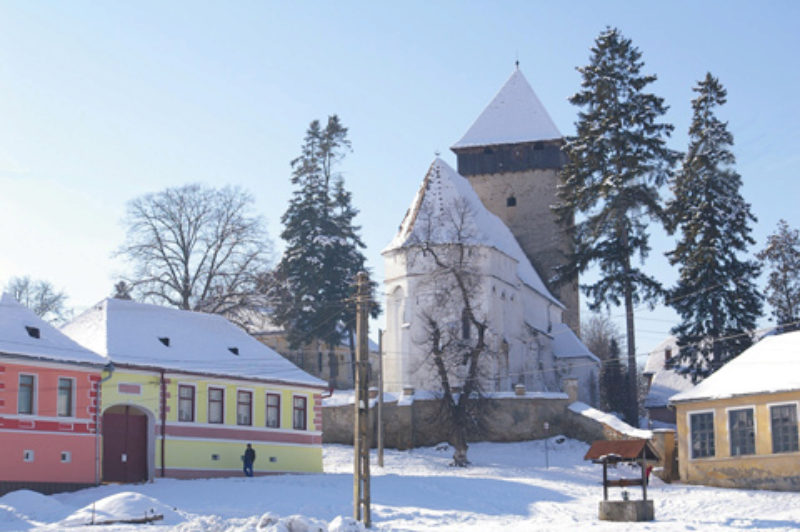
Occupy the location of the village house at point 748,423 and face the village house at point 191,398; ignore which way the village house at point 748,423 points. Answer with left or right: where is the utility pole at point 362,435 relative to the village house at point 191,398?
left

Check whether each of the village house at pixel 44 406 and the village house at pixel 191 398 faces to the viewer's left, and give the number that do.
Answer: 0

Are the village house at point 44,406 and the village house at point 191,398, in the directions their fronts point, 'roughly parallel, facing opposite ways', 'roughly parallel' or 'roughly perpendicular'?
roughly parallel

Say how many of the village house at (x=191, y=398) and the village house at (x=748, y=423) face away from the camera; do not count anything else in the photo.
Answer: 0

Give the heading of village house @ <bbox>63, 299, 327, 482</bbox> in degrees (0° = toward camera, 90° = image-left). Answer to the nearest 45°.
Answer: approximately 315°

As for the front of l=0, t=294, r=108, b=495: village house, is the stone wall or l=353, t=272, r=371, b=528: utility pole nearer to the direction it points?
the utility pole

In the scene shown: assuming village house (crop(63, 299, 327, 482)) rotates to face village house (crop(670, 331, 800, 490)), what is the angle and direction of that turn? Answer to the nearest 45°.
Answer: approximately 45° to its left

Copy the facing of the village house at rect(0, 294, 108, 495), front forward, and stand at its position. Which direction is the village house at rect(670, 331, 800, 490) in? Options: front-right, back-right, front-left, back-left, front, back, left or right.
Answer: front-left

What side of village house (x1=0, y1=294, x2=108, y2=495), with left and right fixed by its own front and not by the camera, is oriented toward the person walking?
left

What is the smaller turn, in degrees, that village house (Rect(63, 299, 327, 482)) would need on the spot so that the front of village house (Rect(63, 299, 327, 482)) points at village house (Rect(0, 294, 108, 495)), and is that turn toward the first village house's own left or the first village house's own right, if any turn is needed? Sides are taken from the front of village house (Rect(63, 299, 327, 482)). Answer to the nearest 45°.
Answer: approximately 90° to the first village house's own right

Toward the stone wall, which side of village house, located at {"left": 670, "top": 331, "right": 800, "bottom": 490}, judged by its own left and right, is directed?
right
